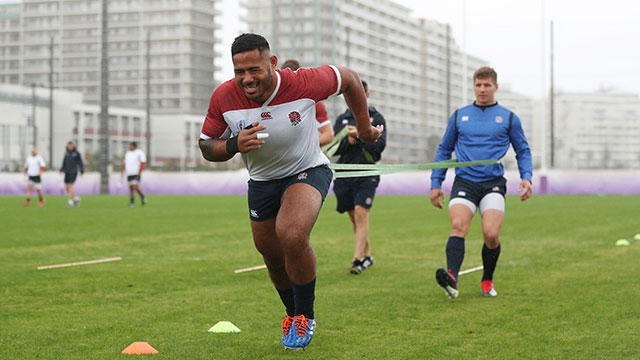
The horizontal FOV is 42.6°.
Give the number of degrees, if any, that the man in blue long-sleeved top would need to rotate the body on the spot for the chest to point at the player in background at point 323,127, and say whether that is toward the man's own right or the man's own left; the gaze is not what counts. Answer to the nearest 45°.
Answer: approximately 135° to the man's own right

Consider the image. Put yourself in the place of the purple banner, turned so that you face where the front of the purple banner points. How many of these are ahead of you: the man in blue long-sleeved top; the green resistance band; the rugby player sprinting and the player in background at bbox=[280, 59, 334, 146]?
4

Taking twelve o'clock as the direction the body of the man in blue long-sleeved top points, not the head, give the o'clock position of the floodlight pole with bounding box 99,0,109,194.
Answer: The floodlight pole is roughly at 5 o'clock from the man in blue long-sleeved top.

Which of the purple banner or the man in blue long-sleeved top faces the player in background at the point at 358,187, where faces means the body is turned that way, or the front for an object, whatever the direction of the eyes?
the purple banner

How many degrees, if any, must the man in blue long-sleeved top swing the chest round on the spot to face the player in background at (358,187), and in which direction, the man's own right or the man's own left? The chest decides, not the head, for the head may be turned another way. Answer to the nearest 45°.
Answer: approximately 135° to the man's own right

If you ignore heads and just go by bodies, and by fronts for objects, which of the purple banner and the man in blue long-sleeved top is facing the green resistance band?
the purple banner

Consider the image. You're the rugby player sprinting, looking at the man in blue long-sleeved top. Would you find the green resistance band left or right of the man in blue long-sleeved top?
left

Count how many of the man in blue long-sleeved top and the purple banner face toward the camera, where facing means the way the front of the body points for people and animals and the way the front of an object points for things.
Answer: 2

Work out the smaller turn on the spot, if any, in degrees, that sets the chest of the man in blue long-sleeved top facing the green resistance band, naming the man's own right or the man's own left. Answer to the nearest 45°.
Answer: approximately 135° to the man's own right

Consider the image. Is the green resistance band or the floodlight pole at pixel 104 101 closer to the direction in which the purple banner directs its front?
the green resistance band

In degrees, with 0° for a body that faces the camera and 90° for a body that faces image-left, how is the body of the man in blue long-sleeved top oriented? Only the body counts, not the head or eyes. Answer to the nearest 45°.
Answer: approximately 0°
